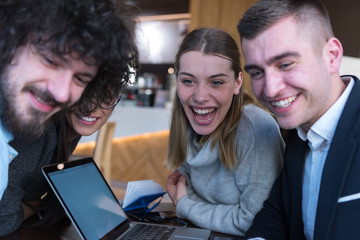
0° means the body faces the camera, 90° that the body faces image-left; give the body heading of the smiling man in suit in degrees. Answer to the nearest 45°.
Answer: approximately 45°

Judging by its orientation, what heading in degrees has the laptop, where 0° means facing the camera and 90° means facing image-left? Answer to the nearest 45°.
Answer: approximately 315°
